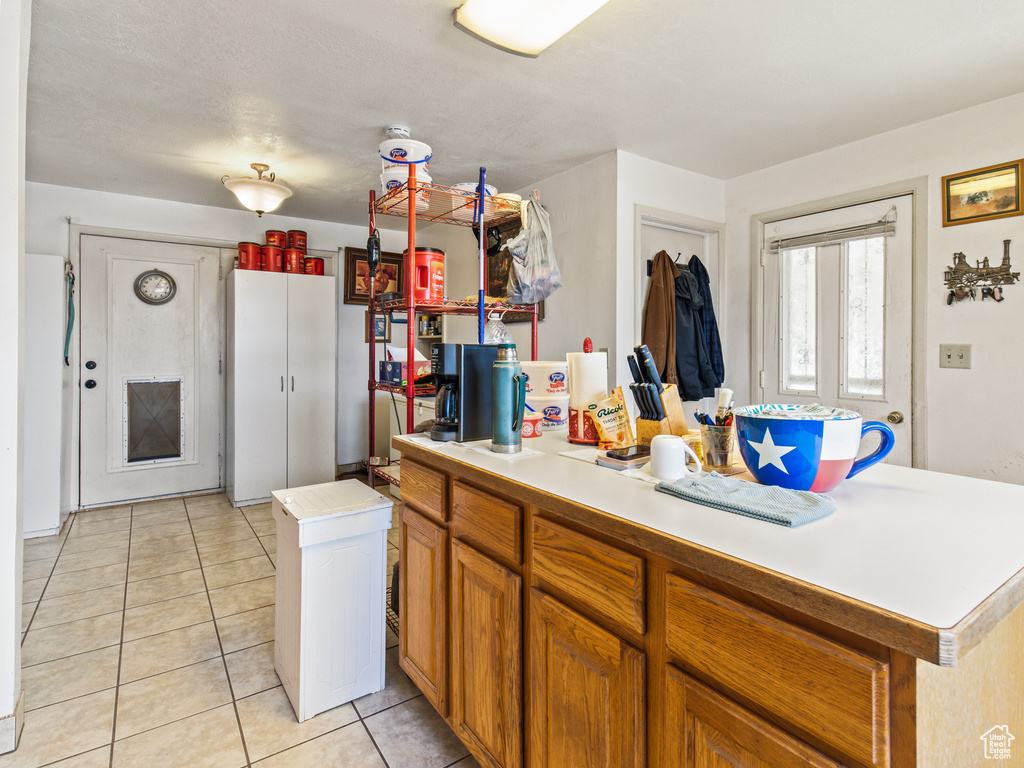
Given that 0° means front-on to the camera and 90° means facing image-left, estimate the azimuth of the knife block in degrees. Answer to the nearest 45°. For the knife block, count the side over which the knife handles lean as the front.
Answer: approximately 90°

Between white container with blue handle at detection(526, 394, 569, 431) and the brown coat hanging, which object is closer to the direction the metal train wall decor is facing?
the white container with blue handle

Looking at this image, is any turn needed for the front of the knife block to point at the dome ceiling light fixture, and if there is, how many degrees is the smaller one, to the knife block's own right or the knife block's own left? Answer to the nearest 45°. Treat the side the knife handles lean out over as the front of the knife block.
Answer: approximately 45° to the knife block's own right

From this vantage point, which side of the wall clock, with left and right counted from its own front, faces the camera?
front

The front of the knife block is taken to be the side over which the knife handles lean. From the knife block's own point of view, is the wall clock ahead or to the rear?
ahead

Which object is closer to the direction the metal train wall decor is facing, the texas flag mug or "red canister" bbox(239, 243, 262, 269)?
the texas flag mug

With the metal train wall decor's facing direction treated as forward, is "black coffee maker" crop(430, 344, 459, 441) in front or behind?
in front

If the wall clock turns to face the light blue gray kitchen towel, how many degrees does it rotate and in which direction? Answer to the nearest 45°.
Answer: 0° — it already faces it

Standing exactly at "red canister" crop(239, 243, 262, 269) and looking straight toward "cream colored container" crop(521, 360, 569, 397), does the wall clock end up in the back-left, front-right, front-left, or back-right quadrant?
back-right
